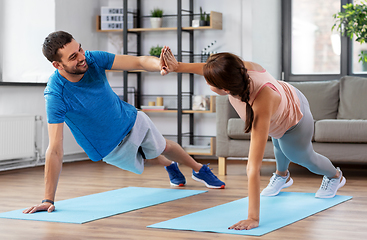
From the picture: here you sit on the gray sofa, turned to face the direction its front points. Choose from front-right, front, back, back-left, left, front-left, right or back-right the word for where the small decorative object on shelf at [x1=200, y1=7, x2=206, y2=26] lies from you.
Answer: back-right

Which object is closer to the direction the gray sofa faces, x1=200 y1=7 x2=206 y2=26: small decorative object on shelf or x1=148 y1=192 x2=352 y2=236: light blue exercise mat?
the light blue exercise mat

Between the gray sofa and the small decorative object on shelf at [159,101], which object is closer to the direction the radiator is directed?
the gray sofa

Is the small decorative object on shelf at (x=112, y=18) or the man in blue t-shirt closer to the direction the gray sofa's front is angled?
the man in blue t-shirt

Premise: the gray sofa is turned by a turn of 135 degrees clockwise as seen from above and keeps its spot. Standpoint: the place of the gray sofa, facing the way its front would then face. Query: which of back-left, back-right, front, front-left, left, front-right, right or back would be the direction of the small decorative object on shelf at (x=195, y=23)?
front

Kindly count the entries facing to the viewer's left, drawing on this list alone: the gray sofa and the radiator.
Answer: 0

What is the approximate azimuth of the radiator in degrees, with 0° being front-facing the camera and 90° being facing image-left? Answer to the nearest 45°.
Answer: approximately 315°

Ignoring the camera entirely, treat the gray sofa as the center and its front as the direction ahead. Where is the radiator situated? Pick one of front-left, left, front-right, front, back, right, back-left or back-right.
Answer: right

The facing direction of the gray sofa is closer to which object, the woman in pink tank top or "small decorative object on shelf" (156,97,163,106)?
the woman in pink tank top
